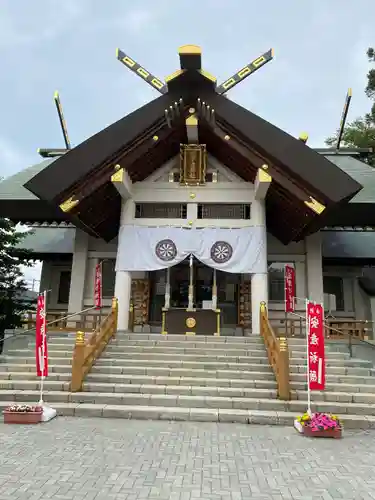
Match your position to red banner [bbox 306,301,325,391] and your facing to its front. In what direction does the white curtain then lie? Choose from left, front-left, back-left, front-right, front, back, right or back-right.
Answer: back-right

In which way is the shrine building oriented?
toward the camera

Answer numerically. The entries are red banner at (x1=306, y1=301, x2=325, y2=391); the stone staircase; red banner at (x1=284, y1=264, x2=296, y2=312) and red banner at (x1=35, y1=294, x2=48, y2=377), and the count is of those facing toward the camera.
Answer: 4

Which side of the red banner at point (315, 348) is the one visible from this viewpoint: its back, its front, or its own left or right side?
front

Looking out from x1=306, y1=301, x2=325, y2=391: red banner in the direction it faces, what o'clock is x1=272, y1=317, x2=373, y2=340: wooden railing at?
The wooden railing is roughly at 6 o'clock from the red banner.

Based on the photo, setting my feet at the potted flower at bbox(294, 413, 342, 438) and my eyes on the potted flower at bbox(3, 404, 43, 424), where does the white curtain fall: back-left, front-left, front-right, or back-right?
front-right

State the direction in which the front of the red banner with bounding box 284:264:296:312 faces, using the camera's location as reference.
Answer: facing the viewer

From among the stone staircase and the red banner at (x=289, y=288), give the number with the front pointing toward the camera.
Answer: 2

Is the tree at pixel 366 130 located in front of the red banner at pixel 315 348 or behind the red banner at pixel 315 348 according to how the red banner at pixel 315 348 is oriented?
behind

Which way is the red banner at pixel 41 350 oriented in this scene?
toward the camera

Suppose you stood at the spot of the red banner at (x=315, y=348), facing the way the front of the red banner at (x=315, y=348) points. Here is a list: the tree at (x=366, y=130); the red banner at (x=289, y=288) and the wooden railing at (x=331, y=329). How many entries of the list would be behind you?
3
